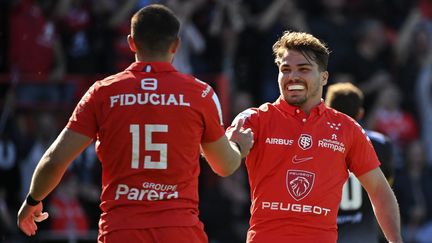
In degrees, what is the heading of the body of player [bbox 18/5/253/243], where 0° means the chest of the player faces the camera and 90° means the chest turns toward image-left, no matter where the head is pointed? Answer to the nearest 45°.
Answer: approximately 180°

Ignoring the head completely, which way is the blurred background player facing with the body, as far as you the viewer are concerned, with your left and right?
facing away from the viewer

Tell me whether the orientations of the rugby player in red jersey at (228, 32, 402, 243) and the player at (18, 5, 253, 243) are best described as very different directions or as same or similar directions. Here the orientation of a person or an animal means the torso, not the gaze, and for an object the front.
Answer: very different directions

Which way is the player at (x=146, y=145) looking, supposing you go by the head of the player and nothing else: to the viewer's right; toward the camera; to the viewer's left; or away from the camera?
away from the camera

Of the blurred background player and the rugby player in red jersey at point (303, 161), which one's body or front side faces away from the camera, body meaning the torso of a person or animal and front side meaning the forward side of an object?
the blurred background player

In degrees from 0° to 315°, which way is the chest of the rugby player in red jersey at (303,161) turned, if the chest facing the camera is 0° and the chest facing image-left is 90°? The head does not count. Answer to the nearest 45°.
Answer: approximately 0°

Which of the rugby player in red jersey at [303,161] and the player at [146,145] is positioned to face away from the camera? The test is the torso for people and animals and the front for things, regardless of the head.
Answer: the player
